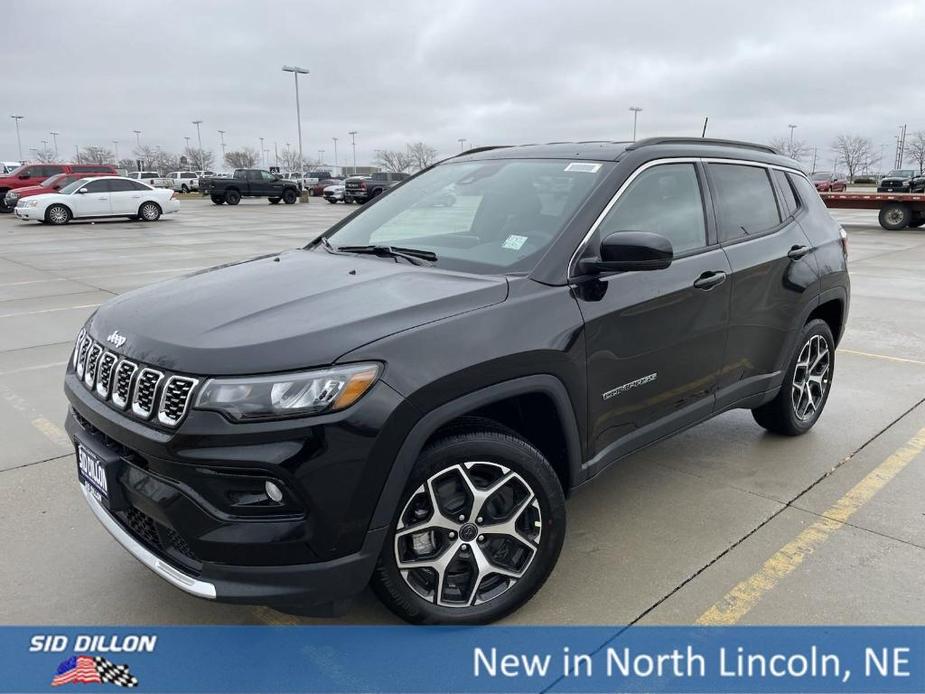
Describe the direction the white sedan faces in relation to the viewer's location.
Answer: facing to the left of the viewer

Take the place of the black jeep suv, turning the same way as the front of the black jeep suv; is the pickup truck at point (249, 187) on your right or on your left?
on your right

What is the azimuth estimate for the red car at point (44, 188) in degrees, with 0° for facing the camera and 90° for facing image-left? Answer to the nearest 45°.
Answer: approximately 45°

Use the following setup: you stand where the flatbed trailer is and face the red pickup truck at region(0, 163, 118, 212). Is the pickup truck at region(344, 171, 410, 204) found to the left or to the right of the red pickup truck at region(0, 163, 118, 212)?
right

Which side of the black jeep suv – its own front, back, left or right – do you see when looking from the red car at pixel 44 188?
right

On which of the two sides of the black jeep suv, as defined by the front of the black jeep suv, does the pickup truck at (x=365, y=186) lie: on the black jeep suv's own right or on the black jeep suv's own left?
on the black jeep suv's own right

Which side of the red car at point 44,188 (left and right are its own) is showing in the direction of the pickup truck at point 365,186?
back

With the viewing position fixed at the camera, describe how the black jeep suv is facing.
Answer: facing the viewer and to the left of the viewer
